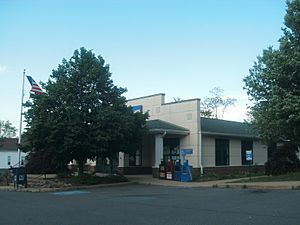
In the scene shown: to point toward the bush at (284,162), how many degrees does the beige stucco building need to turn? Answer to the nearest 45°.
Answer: approximately 135° to its left

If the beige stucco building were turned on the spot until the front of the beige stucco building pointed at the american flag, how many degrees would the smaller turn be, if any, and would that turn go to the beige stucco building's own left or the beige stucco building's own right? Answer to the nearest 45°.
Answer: approximately 45° to the beige stucco building's own right

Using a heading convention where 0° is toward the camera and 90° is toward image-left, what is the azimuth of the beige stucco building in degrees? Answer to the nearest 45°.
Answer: approximately 45°

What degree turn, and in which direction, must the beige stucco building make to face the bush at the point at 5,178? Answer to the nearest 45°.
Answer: approximately 45° to its right

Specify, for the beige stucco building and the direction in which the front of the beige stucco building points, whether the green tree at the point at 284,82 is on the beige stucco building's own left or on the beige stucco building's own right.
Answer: on the beige stucco building's own left

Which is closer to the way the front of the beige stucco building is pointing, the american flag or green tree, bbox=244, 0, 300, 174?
the american flag

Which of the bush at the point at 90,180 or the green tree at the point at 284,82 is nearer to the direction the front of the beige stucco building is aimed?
the bush

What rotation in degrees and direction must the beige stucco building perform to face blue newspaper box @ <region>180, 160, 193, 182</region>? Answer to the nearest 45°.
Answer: approximately 45° to its left
